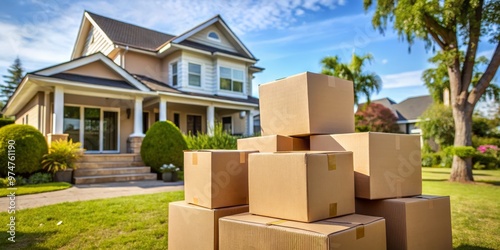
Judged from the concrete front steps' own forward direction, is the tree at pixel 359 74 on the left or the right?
on its left

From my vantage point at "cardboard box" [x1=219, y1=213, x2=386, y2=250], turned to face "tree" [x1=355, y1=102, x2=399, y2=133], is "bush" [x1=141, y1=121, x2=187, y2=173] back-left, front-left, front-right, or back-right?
front-left

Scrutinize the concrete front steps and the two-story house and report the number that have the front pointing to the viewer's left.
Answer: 0

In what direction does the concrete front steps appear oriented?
toward the camera

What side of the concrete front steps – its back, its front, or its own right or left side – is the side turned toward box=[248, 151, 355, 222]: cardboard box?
front

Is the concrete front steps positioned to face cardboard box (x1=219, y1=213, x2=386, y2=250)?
yes

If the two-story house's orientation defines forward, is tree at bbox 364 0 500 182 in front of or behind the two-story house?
in front

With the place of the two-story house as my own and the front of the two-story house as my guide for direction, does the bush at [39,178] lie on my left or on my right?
on my right

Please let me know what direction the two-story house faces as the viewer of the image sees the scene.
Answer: facing the viewer and to the right of the viewer
